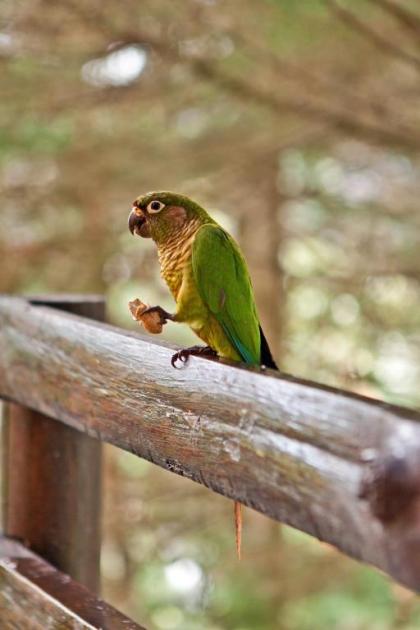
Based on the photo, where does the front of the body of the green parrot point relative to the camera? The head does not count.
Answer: to the viewer's left

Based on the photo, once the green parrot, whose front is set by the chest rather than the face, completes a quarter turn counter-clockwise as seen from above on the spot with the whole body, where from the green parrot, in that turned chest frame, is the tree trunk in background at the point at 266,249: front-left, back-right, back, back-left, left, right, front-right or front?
back
